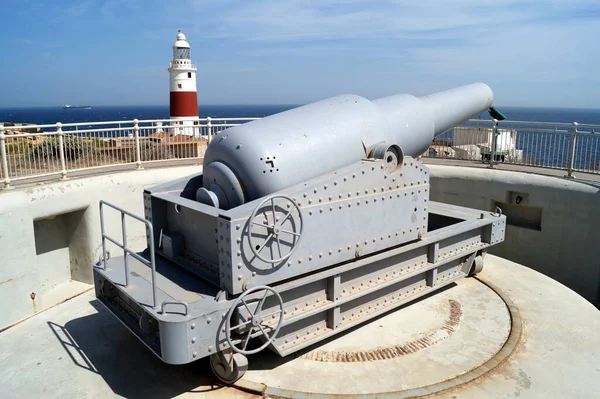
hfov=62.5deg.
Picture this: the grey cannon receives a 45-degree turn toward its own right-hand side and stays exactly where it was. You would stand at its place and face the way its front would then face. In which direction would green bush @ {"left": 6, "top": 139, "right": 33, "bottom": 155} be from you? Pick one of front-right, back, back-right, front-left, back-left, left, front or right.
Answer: back-left

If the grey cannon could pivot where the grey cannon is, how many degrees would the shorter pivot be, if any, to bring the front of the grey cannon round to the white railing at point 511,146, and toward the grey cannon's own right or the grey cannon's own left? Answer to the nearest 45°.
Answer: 0° — it already faces it

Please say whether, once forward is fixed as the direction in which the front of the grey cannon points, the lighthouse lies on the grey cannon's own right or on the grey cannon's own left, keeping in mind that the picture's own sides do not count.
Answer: on the grey cannon's own left

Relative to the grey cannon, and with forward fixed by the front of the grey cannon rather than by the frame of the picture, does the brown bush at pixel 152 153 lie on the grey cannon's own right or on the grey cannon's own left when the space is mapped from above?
on the grey cannon's own left

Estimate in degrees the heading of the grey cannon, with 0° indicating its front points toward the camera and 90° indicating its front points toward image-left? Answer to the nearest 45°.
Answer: approximately 225°
